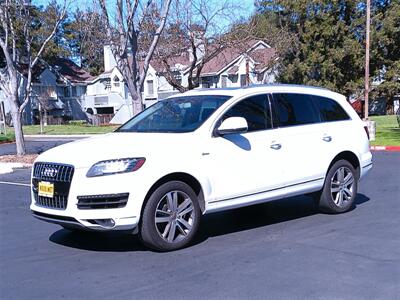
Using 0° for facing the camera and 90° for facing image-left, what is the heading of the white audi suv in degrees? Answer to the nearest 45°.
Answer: approximately 45°
